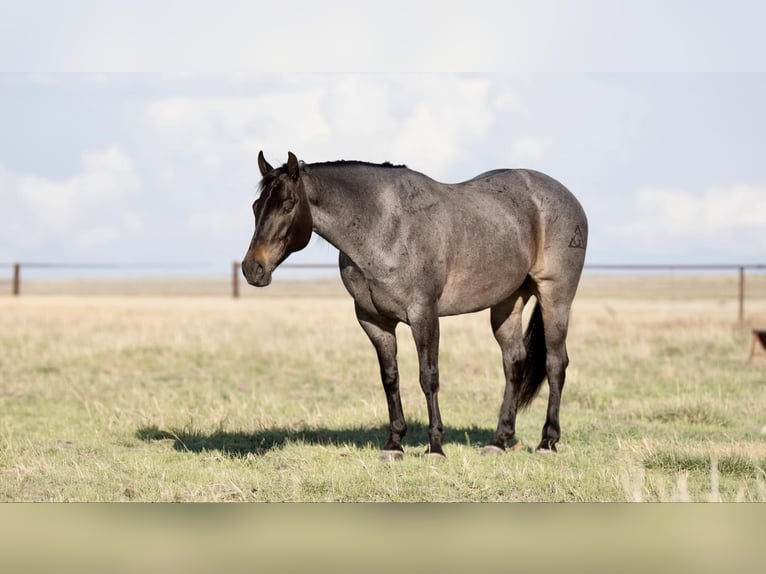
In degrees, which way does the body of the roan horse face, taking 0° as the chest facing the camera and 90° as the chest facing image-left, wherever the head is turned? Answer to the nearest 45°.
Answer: approximately 45°
